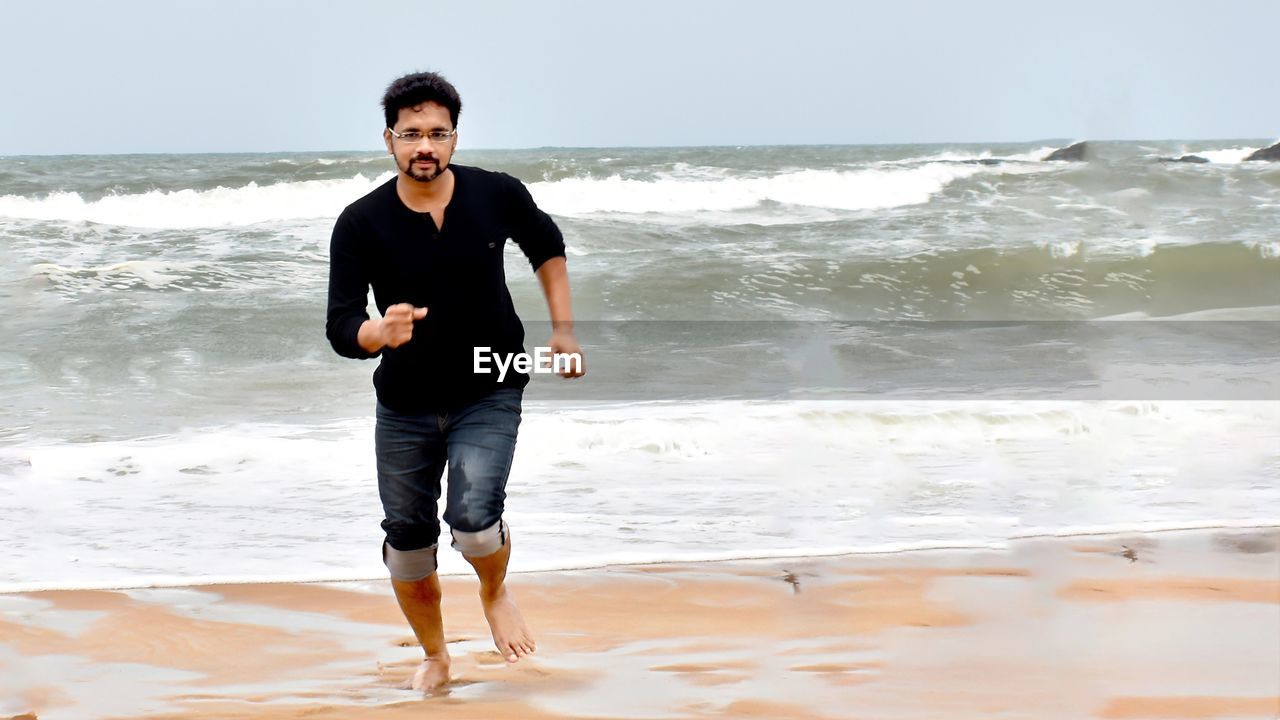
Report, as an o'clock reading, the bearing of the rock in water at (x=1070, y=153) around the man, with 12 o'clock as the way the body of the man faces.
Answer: The rock in water is roughly at 7 o'clock from the man.

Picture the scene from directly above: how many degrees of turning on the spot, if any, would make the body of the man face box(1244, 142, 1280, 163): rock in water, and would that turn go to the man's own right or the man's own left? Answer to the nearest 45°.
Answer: approximately 135° to the man's own left

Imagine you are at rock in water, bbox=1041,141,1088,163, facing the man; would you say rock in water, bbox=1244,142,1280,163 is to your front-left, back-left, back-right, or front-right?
back-left

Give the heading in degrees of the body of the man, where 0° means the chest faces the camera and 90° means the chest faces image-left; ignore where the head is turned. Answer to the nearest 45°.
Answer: approximately 0°
